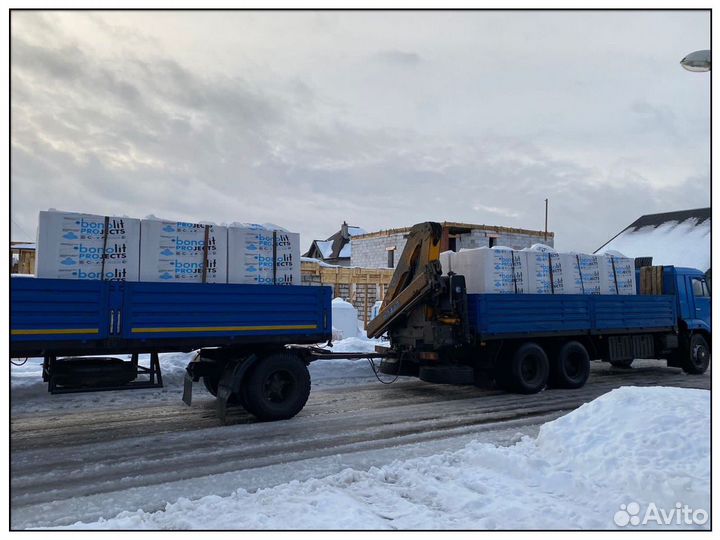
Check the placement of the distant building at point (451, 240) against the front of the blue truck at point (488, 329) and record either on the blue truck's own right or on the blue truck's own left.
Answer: on the blue truck's own left

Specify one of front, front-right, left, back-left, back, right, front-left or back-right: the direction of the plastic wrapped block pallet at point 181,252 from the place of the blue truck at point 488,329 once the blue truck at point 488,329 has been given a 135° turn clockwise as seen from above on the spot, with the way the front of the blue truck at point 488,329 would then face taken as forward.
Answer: front-right

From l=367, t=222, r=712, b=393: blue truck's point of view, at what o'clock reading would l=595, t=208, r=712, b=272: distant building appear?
The distant building is roughly at 11 o'clock from the blue truck.

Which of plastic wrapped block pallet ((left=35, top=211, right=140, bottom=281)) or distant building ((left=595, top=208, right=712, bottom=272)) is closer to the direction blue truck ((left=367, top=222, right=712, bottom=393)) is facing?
the distant building

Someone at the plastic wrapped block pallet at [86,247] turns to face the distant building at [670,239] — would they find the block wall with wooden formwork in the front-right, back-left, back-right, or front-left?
front-left

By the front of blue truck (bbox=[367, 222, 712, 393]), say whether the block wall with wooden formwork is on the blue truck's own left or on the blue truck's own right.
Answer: on the blue truck's own left

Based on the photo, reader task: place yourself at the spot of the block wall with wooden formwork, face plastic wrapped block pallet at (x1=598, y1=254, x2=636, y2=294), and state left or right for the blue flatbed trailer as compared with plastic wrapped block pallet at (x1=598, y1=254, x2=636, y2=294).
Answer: right

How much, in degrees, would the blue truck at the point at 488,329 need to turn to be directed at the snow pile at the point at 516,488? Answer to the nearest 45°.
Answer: approximately 135° to its right

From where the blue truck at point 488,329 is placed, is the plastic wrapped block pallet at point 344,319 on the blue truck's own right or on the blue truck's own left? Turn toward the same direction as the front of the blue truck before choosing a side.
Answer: on the blue truck's own left

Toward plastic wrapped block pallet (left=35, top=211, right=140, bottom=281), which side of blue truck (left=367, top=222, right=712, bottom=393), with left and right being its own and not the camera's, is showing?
back

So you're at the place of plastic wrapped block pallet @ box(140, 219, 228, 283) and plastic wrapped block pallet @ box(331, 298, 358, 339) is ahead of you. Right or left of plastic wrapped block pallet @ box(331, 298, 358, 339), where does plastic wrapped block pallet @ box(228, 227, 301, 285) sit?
right

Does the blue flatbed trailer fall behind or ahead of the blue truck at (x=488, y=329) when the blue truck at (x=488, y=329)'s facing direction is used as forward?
behind

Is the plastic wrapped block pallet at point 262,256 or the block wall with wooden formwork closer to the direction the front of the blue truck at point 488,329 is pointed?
the block wall with wooden formwork

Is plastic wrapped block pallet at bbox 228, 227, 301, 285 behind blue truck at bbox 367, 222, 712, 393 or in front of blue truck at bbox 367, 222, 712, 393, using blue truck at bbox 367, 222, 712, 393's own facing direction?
behind

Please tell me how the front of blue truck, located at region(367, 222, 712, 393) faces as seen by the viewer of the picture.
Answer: facing away from the viewer and to the right of the viewer
